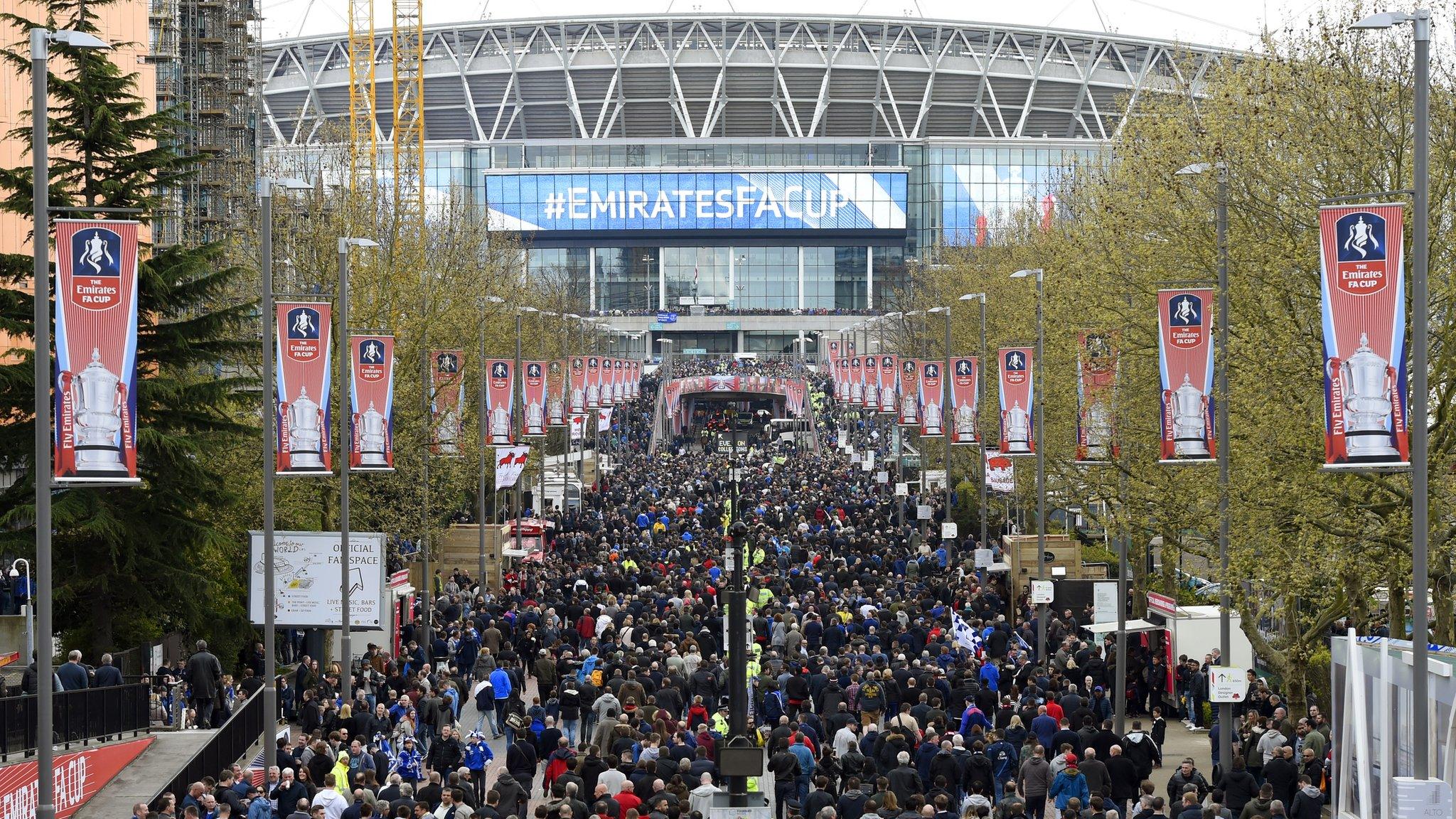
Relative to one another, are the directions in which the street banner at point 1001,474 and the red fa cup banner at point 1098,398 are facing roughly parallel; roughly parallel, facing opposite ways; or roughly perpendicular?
roughly parallel

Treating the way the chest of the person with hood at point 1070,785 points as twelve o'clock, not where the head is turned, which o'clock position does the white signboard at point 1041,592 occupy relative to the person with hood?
The white signboard is roughly at 12 o'clock from the person with hood.

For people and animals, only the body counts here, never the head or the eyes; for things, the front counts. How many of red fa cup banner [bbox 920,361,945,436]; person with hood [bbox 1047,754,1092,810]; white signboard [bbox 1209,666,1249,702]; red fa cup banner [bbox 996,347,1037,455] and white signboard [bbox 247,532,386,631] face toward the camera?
4

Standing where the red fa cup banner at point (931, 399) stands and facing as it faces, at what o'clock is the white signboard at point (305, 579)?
The white signboard is roughly at 1 o'clock from the red fa cup banner.

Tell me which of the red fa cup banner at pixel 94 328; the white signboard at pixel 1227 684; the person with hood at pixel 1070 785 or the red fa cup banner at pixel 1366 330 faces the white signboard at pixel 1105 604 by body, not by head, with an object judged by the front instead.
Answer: the person with hood

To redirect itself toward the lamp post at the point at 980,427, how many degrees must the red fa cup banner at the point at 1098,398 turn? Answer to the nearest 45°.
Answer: approximately 180°

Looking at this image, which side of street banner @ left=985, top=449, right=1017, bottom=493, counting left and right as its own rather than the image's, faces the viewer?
front

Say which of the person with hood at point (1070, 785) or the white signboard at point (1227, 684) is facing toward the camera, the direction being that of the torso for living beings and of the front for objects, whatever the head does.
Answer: the white signboard

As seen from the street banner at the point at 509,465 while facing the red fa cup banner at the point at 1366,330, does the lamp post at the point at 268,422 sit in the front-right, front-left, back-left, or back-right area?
front-right

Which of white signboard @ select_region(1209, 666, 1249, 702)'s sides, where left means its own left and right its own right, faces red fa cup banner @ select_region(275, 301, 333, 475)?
right

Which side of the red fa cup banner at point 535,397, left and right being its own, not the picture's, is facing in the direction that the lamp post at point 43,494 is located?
front

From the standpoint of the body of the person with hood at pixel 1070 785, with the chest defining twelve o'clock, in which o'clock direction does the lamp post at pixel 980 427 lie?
The lamp post is roughly at 12 o'clock from the person with hood.

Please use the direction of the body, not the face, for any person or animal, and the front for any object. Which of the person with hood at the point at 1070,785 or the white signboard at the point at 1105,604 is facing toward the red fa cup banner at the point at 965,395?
the person with hood

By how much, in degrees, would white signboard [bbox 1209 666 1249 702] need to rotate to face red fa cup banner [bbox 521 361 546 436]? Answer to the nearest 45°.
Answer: approximately 135° to its right

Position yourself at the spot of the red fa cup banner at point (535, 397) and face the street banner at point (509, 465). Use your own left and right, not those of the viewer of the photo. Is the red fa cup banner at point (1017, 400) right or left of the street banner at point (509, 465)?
left

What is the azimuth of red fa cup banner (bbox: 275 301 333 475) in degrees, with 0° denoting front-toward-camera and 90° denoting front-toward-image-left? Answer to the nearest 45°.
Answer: approximately 0°

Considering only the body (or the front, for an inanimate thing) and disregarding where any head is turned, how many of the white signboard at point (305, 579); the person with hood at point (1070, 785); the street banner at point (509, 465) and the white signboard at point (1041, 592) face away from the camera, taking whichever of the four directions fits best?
1

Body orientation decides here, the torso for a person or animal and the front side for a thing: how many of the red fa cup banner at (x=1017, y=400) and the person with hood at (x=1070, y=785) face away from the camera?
1

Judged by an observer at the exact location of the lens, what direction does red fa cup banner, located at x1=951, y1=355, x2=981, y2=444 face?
facing the viewer

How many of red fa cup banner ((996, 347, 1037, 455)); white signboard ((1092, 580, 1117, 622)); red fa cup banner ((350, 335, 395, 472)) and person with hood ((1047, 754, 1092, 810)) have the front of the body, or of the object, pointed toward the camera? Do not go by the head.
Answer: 3
